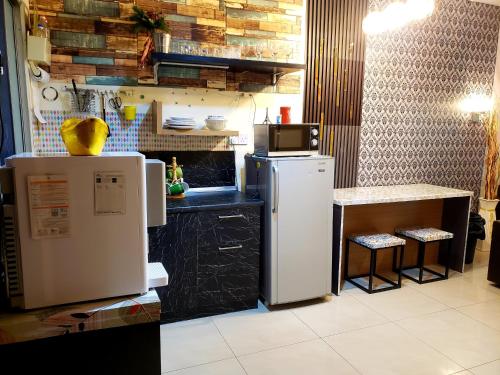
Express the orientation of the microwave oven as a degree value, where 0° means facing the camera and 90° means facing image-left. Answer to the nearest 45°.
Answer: approximately 315°

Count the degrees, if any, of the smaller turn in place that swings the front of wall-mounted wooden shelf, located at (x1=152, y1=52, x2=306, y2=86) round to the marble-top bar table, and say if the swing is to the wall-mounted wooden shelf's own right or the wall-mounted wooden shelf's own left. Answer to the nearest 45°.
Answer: approximately 45° to the wall-mounted wooden shelf's own left

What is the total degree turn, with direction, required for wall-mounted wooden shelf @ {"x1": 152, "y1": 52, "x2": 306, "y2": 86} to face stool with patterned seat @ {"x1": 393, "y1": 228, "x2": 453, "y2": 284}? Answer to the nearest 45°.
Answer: approximately 45° to its left

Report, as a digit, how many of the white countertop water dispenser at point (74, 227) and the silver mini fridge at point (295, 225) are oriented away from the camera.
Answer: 0

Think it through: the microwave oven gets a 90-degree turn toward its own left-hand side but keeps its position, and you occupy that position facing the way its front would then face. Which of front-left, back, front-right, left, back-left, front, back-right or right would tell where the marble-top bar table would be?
front

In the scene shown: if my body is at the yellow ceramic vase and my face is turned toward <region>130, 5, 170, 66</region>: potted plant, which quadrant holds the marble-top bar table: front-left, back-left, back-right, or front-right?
front-right

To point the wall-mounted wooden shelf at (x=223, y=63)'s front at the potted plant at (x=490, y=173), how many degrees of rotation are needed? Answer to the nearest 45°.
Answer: approximately 45° to its left

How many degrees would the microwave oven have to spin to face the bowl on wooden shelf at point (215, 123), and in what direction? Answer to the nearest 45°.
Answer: approximately 135° to its right
